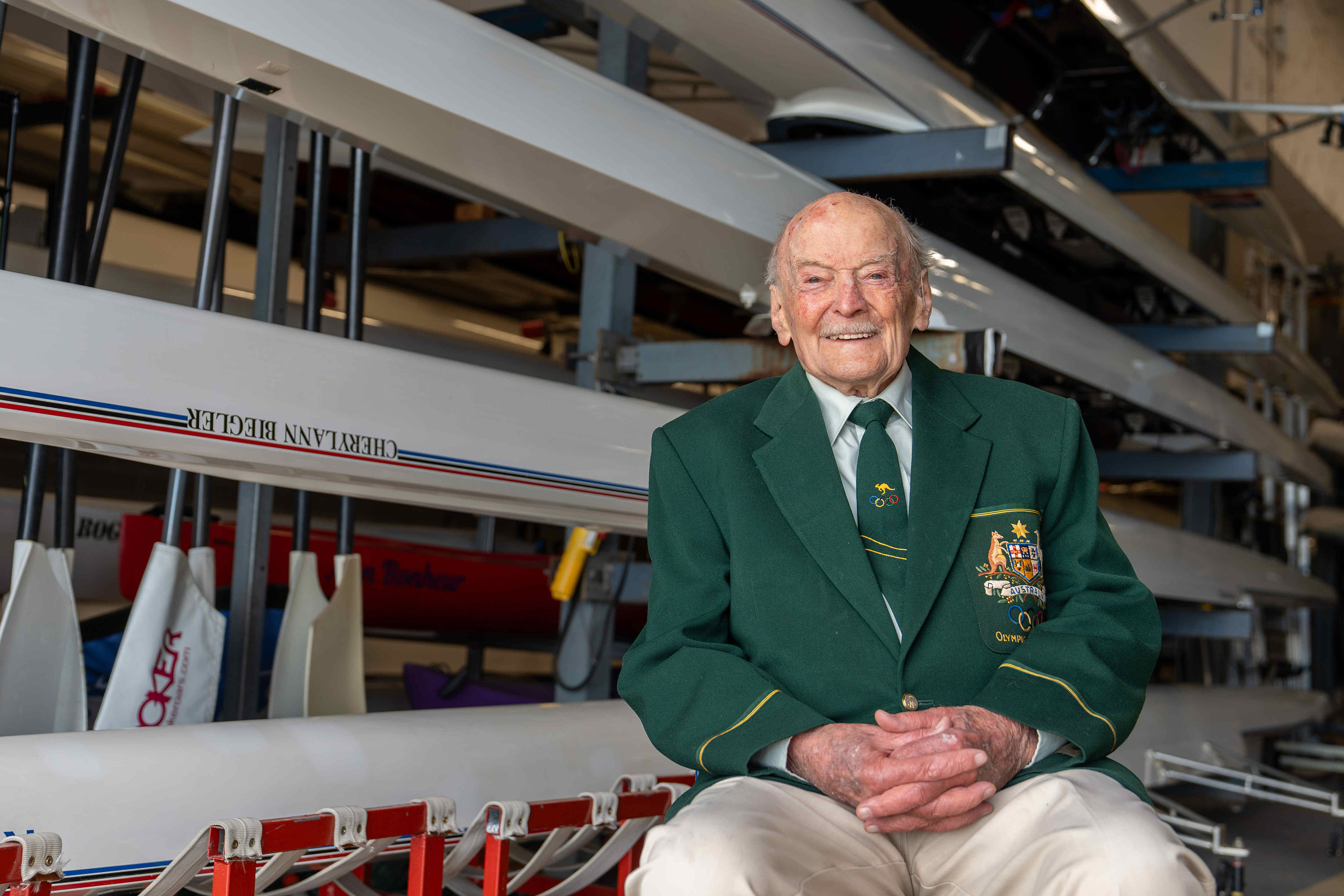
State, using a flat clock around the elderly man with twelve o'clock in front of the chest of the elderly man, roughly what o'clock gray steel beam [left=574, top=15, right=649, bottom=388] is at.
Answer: The gray steel beam is roughly at 5 o'clock from the elderly man.

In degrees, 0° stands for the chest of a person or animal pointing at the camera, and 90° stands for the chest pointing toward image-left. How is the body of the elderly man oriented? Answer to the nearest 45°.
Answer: approximately 0°

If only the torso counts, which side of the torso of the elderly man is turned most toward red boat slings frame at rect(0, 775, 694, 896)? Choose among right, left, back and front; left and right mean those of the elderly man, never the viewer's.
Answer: right

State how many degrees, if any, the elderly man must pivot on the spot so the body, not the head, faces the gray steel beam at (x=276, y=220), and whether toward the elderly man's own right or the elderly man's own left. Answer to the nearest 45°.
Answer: approximately 135° to the elderly man's own right

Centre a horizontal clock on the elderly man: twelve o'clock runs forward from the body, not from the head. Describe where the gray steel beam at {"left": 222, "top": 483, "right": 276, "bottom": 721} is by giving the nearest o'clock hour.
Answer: The gray steel beam is roughly at 4 o'clock from the elderly man.

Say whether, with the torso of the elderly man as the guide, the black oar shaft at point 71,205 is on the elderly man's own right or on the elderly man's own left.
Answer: on the elderly man's own right
